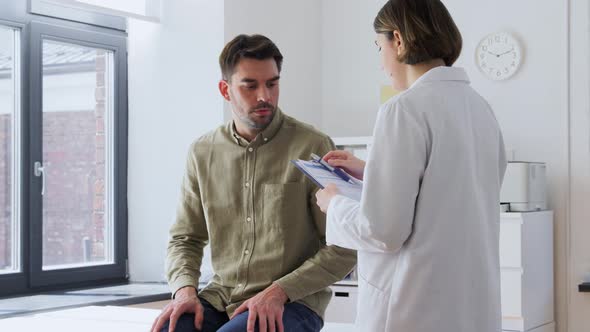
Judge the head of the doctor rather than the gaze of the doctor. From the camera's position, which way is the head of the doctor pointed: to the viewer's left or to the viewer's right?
to the viewer's left

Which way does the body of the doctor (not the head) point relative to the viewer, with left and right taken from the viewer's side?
facing away from the viewer and to the left of the viewer

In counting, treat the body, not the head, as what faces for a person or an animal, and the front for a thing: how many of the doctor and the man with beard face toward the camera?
1

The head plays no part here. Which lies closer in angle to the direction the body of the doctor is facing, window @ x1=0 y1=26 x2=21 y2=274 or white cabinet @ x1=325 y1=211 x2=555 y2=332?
the window

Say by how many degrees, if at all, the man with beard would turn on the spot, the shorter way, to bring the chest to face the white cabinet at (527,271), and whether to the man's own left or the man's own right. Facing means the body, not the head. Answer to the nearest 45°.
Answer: approximately 135° to the man's own left

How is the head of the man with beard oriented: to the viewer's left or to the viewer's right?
to the viewer's right

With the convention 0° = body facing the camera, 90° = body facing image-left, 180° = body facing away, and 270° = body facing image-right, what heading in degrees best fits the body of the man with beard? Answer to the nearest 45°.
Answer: approximately 0°
